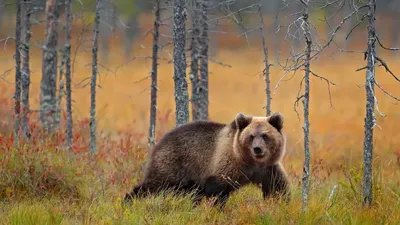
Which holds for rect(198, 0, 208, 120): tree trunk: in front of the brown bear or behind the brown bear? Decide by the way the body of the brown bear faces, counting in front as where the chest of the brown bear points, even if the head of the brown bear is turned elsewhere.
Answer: behind

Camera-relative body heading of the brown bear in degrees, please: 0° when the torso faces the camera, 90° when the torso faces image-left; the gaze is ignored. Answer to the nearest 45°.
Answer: approximately 315°

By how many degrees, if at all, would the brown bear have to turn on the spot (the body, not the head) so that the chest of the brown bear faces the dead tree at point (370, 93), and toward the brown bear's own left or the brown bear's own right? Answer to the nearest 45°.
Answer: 0° — it already faces it

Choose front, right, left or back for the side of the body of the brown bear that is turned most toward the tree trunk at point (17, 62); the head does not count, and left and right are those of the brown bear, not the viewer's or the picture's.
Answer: back

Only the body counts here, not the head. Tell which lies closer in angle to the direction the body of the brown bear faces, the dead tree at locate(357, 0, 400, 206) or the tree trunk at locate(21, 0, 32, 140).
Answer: the dead tree

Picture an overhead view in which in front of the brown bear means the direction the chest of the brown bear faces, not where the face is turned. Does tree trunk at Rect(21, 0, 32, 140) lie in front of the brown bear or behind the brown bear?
behind

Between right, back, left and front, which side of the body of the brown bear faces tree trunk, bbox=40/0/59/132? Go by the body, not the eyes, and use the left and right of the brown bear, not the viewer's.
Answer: back

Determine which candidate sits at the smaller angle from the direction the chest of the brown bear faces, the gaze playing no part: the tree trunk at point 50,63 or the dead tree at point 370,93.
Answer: the dead tree

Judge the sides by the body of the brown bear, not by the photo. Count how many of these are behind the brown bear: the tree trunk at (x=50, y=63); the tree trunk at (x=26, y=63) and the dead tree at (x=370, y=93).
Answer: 2
